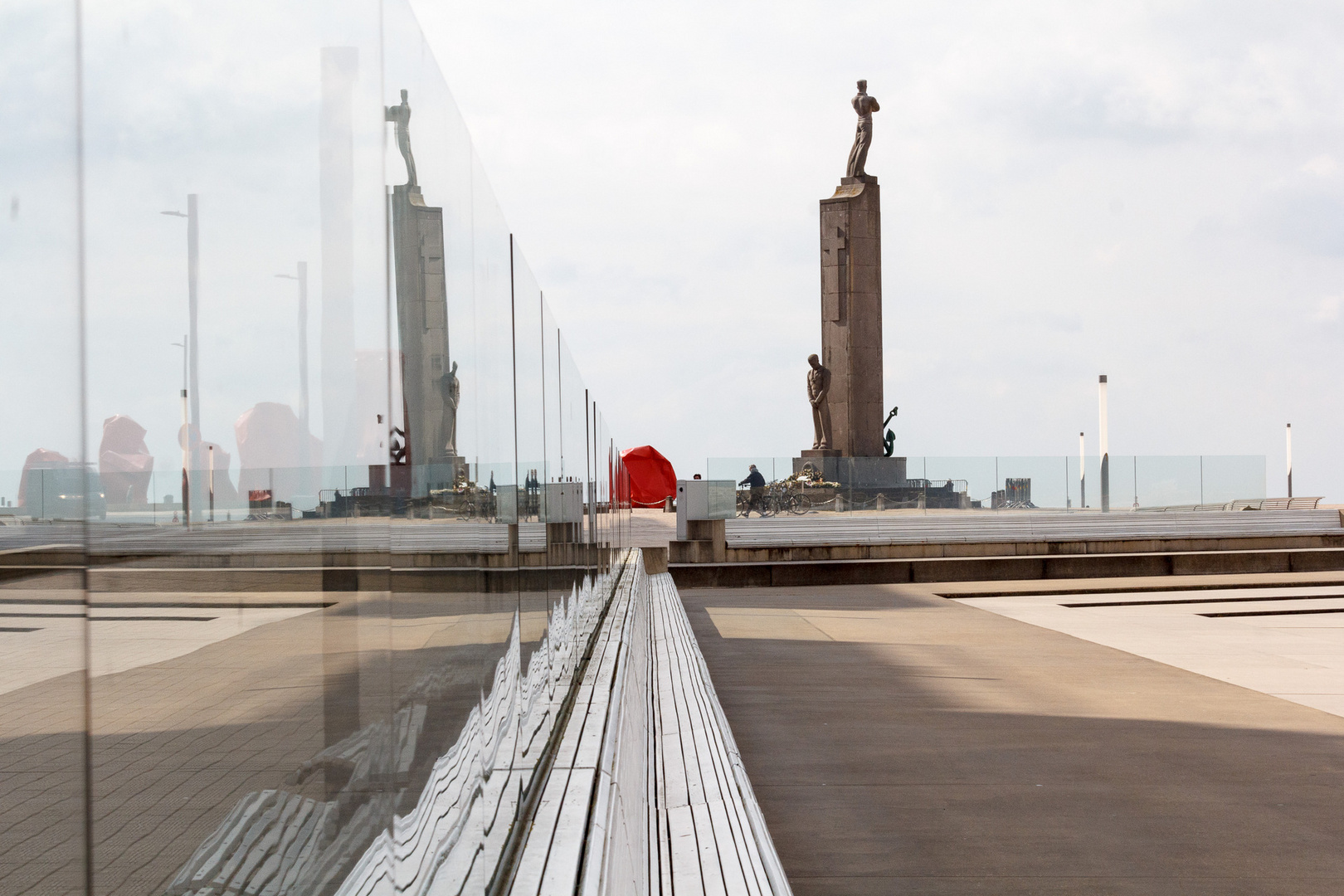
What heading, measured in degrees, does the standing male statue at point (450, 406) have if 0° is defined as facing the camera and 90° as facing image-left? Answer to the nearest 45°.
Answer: approximately 315°

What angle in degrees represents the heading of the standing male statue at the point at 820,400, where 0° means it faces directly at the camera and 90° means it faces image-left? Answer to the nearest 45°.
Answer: approximately 45°
